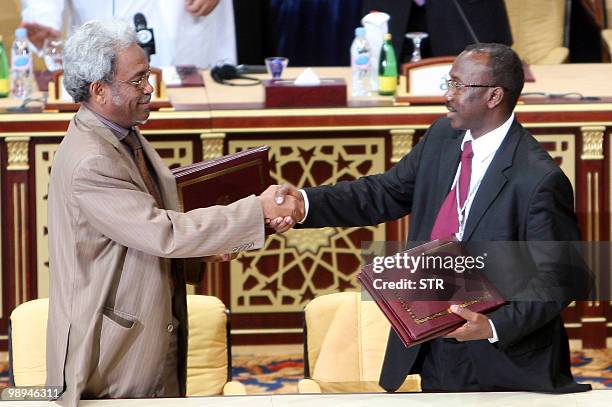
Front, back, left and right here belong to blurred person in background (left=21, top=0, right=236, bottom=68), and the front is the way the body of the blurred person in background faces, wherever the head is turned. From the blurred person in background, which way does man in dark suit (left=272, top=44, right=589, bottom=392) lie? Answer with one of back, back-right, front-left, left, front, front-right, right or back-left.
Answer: front

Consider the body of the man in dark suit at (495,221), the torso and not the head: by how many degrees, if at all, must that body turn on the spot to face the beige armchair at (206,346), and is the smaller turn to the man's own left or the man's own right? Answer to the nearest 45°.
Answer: approximately 45° to the man's own right

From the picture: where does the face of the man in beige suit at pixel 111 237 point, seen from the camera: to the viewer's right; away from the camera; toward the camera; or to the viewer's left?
to the viewer's right

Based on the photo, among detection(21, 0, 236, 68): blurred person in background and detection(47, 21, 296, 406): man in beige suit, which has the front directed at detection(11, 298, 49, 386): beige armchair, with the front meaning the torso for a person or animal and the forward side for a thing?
the blurred person in background

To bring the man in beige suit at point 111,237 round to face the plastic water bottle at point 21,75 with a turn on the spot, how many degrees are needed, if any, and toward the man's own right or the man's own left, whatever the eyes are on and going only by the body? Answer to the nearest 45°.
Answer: approximately 90° to the man's own left

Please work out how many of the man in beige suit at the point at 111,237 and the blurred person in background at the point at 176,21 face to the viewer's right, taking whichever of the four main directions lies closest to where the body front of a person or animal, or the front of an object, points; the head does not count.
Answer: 1

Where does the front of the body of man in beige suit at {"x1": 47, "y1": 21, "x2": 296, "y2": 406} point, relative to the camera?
to the viewer's right

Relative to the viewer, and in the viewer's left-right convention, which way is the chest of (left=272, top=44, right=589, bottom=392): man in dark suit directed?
facing the viewer and to the left of the viewer

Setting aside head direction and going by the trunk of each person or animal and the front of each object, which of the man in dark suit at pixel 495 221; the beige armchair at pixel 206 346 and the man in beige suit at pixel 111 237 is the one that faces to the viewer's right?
the man in beige suit

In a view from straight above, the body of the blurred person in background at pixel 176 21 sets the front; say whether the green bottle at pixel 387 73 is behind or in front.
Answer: in front

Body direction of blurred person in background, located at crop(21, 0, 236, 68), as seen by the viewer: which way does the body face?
toward the camera

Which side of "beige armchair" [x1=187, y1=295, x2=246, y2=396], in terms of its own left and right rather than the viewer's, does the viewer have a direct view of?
front

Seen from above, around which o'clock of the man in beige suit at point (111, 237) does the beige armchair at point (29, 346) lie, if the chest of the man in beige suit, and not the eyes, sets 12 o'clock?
The beige armchair is roughly at 8 o'clock from the man in beige suit.

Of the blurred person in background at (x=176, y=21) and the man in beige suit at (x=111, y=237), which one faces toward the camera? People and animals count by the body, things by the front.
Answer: the blurred person in background

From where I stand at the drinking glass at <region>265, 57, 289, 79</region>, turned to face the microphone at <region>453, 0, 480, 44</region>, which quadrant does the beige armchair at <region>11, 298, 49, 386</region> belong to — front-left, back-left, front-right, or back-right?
back-right

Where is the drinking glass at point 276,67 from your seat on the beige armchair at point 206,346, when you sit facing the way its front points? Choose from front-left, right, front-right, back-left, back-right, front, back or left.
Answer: back

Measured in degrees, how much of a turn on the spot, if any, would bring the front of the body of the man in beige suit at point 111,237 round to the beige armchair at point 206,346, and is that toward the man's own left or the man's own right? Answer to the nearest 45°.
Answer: approximately 90° to the man's own left
